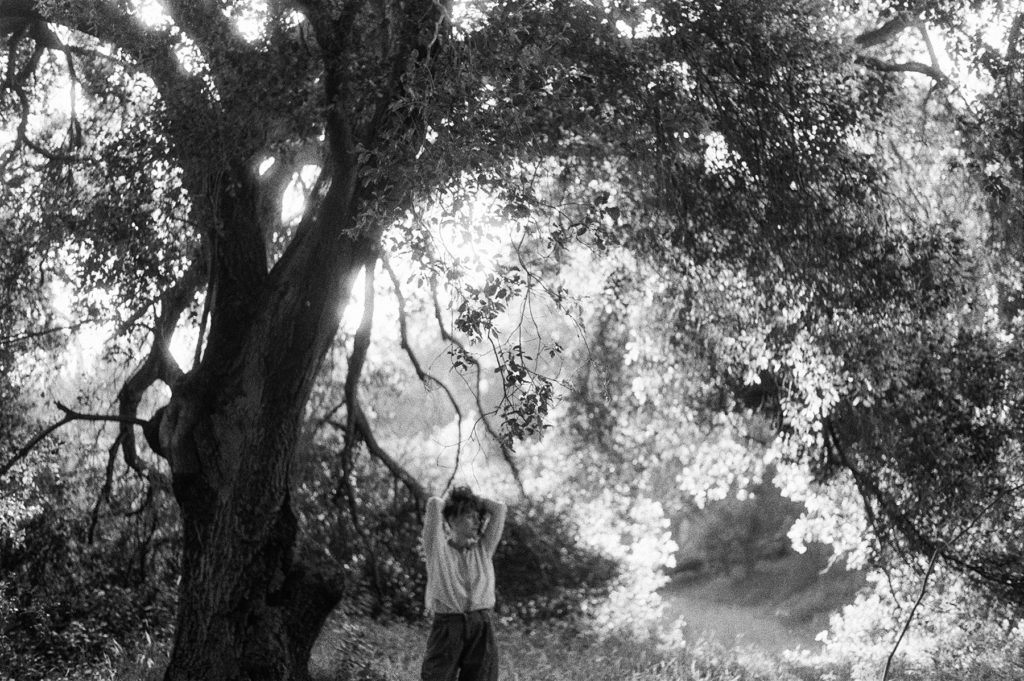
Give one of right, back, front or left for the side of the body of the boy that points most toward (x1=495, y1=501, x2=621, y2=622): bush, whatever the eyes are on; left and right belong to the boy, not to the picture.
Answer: back

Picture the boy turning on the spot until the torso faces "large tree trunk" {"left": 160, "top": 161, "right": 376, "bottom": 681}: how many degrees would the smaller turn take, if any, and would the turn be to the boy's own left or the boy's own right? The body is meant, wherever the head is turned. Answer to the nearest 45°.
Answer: approximately 135° to the boy's own right

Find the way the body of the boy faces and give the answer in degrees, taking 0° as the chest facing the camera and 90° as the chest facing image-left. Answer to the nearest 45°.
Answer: approximately 0°

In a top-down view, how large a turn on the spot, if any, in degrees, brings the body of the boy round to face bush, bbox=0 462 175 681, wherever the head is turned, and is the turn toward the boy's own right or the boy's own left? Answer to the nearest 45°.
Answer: approximately 135° to the boy's own right

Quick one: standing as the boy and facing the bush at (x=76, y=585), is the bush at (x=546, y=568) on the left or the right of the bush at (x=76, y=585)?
right
